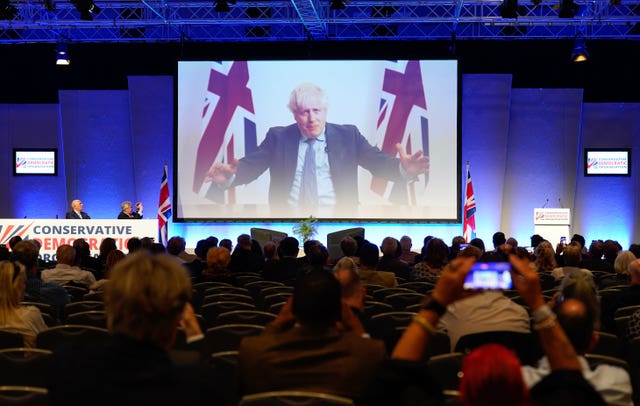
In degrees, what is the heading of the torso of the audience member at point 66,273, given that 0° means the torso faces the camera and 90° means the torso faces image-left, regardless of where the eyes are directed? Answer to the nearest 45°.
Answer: approximately 180°

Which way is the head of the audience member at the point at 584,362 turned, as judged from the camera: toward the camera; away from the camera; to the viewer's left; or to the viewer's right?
away from the camera

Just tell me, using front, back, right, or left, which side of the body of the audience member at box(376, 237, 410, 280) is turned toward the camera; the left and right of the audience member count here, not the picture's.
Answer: back

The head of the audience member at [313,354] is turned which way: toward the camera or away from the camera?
away from the camera

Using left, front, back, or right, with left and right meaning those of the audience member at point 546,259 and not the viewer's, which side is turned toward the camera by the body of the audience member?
back

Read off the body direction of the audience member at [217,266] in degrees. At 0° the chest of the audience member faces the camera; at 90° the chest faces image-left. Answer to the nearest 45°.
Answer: approximately 180°

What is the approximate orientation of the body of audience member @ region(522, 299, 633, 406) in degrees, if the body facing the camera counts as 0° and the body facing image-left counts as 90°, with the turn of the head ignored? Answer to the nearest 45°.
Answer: approximately 180°

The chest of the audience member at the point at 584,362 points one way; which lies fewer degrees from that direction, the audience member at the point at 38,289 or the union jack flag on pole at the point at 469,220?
the union jack flag on pole

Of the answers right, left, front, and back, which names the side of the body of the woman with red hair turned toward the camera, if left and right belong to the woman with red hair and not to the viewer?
back
